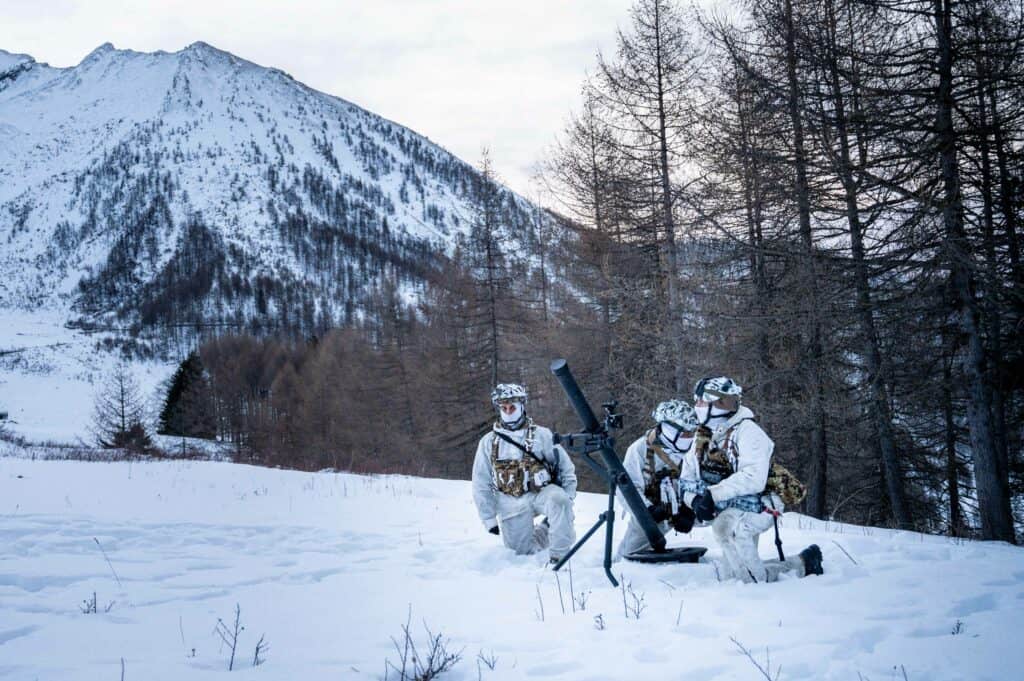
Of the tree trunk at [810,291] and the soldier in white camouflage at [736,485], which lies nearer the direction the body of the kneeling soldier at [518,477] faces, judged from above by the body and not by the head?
the soldier in white camouflage

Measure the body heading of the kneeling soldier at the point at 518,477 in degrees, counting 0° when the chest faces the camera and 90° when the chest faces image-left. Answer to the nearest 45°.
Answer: approximately 0°

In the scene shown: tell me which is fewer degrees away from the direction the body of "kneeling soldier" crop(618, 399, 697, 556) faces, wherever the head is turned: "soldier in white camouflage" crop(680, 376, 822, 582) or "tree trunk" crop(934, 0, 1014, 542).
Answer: the soldier in white camouflage

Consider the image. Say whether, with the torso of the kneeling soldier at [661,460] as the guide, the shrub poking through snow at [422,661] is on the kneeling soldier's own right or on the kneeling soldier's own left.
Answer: on the kneeling soldier's own right

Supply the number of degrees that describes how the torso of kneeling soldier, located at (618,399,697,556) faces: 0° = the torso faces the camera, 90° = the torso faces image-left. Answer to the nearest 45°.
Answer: approximately 315°

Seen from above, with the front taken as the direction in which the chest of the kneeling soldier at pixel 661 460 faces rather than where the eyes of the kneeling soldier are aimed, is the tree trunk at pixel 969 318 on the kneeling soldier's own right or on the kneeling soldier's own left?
on the kneeling soldier's own left

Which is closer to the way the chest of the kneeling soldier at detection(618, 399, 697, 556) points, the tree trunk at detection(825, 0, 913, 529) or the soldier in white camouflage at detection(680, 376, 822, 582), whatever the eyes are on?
the soldier in white camouflage
